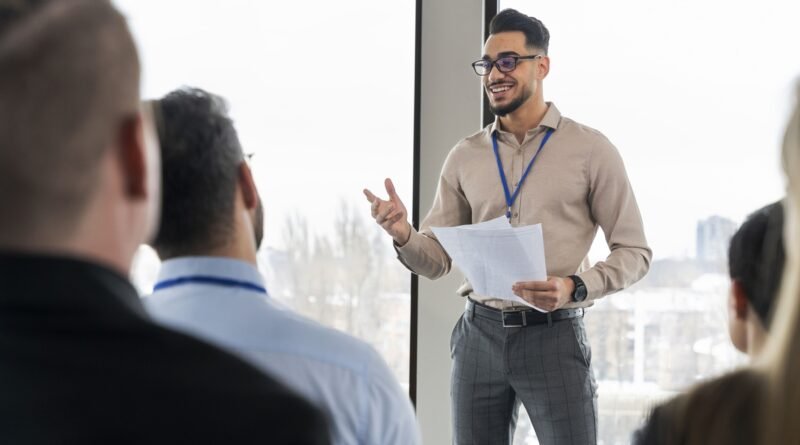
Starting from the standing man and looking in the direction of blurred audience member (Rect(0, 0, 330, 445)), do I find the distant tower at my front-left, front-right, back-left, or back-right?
back-left

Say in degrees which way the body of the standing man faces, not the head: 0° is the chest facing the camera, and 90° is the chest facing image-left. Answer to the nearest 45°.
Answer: approximately 45°

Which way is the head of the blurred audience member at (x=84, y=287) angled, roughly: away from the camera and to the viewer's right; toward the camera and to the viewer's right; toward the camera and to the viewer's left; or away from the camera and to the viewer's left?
away from the camera and to the viewer's right

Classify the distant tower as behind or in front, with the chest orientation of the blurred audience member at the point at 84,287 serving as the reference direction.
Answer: in front

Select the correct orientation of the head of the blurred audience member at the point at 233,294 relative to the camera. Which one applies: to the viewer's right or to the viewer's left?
to the viewer's right

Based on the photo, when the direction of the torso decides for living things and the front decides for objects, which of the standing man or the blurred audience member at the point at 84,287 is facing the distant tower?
the blurred audience member

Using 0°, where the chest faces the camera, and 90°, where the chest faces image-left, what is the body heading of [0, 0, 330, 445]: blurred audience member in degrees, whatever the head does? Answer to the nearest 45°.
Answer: approximately 225°

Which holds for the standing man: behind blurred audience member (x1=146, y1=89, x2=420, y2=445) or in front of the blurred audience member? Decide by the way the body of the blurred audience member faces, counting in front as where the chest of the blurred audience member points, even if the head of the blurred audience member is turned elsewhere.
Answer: in front

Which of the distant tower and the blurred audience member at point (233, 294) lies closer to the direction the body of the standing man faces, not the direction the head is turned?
the blurred audience member

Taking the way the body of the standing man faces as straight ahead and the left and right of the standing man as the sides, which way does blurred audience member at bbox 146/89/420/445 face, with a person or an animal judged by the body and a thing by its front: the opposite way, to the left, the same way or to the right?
the opposite way

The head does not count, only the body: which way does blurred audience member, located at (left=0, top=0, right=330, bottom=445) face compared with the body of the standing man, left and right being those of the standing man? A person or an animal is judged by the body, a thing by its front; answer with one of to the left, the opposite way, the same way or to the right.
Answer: the opposite way

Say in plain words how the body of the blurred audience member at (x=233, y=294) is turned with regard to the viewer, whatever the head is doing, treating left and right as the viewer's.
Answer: facing away from the viewer and to the right of the viewer

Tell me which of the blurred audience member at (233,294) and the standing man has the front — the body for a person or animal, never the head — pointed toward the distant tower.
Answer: the blurred audience member

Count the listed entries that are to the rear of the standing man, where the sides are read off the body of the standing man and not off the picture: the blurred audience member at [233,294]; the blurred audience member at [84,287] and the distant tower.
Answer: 1

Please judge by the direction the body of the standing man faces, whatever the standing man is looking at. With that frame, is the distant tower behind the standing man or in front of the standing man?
behind
